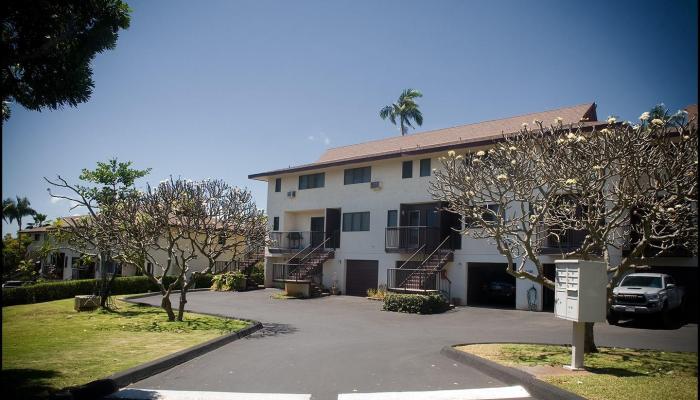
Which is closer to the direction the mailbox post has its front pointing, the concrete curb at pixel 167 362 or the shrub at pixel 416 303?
the concrete curb

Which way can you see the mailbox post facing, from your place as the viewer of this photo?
facing the viewer and to the left of the viewer

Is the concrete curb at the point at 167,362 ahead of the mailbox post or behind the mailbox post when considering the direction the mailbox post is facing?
ahead

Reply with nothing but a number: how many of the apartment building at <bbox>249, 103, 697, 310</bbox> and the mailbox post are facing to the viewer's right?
0

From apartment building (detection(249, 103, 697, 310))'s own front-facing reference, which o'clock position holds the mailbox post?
The mailbox post is roughly at 10 o'clock from the apartment building.

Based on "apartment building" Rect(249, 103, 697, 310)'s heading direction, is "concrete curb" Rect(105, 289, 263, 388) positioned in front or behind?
in front
